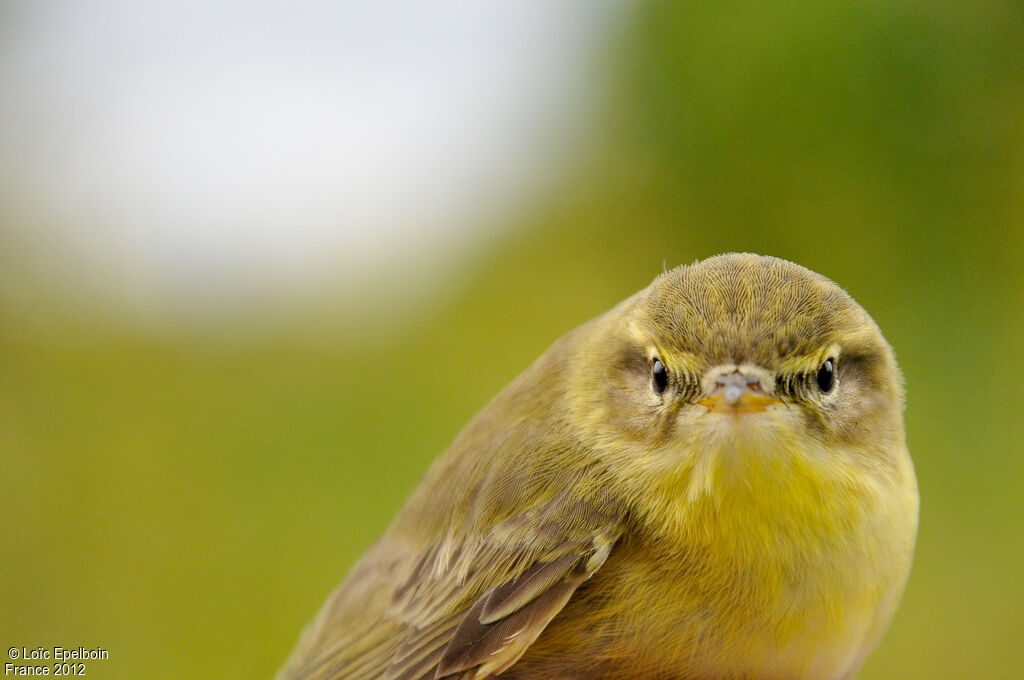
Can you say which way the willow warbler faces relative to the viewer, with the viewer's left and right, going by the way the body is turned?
facing the viewer and to the right of the viewer
